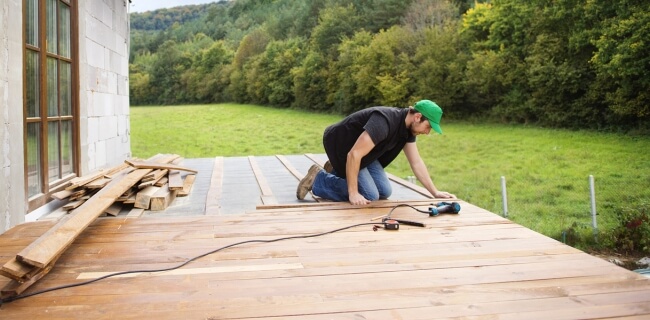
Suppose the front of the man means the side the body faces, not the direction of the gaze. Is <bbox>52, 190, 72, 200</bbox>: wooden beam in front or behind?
behind

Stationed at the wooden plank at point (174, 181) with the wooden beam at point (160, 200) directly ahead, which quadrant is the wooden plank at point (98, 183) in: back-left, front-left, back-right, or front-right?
front-right

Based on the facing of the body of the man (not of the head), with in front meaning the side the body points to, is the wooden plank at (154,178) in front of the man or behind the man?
behind

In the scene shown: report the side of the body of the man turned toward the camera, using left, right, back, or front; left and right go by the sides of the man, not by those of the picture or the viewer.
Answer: right

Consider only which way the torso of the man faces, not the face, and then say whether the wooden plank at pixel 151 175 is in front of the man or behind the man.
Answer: behind

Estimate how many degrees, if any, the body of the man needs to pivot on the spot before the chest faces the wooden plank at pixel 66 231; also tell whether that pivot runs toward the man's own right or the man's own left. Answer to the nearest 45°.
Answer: approximately 135° to the man's own right

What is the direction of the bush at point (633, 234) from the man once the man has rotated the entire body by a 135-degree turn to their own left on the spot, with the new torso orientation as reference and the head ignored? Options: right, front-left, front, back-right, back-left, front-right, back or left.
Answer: right

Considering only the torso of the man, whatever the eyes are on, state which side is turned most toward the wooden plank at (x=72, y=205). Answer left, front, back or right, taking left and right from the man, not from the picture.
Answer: back

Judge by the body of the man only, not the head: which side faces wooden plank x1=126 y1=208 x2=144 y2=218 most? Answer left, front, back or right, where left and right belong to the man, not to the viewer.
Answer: back

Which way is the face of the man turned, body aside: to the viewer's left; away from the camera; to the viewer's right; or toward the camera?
to the viewer's right

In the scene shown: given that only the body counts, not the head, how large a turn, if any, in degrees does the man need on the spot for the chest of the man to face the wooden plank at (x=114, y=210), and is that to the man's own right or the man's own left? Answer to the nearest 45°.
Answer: approximately 180°

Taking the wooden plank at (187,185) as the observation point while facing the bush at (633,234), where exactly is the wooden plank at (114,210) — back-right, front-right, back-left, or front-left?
back-right
